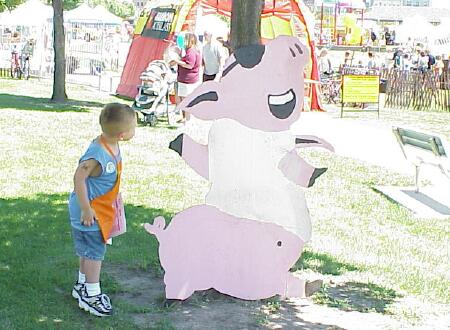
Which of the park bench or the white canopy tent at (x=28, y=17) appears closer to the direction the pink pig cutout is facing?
the park bench

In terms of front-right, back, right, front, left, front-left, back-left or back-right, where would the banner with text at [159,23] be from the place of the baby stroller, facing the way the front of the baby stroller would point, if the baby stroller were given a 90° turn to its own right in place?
front-right

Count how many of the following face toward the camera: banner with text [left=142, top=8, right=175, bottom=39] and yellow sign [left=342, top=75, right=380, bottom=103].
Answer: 2

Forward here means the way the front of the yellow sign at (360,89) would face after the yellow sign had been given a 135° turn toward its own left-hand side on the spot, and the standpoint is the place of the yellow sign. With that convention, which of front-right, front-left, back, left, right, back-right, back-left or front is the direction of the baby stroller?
back

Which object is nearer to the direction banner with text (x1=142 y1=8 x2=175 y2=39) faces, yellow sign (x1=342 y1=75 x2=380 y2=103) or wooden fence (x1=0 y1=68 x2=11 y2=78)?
the yellow sign

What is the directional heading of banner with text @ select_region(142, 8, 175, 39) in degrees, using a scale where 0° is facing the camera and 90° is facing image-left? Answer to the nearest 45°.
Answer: approximately 0°

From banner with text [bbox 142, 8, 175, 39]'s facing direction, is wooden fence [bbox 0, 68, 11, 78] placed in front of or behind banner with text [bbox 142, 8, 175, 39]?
behind

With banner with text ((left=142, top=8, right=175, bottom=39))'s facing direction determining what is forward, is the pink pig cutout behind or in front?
in front

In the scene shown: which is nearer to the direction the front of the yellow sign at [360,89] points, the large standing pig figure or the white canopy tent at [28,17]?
the large standing pig figure

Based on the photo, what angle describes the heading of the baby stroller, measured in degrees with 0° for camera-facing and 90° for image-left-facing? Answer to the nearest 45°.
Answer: approximately 45°
